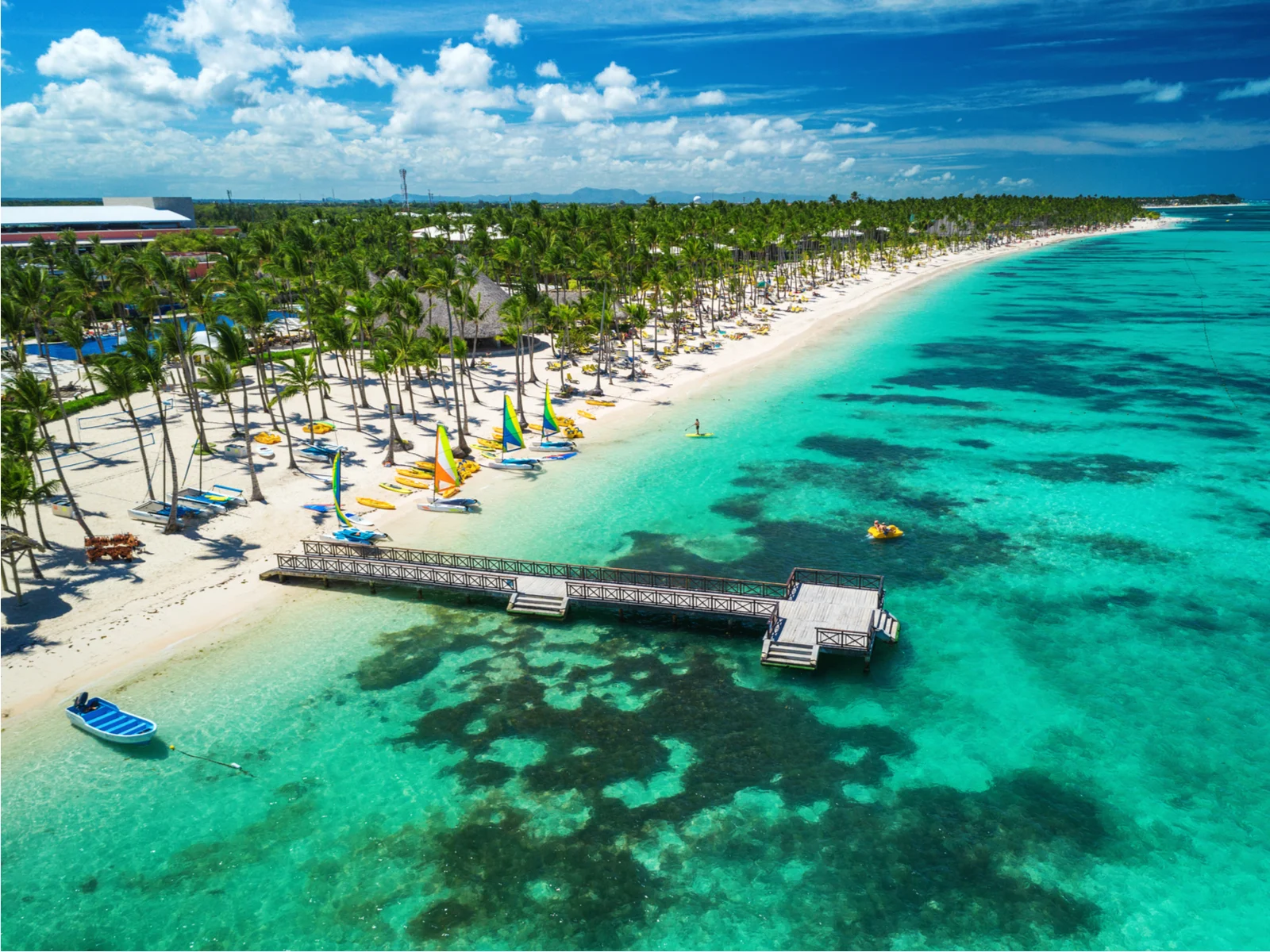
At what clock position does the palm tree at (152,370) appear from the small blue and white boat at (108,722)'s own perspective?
The palm tree is roughly at 8 o'clock from the small blue and white boat.

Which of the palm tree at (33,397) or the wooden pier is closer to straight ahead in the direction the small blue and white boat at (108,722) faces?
the wooden pier

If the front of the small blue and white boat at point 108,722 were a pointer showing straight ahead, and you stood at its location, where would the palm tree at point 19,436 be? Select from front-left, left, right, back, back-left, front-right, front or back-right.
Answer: back-left

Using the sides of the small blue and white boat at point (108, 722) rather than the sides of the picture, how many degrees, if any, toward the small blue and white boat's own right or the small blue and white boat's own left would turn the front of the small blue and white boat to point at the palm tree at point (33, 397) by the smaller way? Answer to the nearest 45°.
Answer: approximately 135° to the small blue and white boat's own left

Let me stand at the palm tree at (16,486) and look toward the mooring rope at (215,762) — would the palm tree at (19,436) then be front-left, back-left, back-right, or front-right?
back-left

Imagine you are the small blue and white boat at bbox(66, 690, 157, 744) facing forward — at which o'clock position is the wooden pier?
The wooden pier is roughly at 11 o'clock from the small blue and white boat.

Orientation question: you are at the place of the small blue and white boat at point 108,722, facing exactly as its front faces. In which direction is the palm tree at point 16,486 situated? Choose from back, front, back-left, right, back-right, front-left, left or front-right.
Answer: back-left

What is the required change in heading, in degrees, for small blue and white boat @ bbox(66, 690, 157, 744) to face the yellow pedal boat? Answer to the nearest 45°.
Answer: approximately 45° to its left

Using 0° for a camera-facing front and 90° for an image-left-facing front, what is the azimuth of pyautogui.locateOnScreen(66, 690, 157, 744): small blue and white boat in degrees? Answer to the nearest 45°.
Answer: approximately 315°

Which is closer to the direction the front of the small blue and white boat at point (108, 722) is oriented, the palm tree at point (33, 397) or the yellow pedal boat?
the yellow pedal boat

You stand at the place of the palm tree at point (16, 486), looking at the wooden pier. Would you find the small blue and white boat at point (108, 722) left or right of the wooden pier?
right
